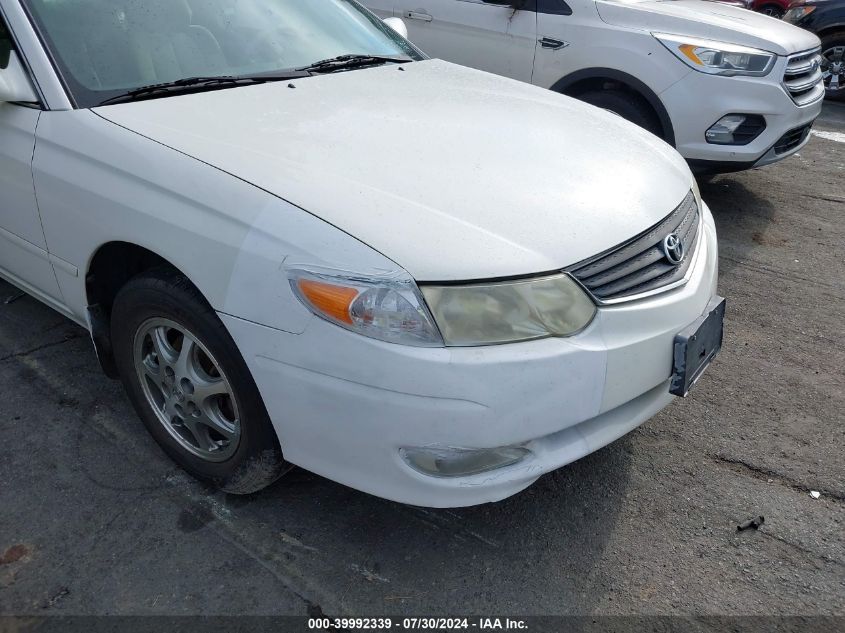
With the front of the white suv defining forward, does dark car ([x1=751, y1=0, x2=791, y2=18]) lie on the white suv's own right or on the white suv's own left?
on the white suv's own left

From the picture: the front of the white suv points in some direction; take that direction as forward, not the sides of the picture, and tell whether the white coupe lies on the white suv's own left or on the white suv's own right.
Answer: on the white suv's own right

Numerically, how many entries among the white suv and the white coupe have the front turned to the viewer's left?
0

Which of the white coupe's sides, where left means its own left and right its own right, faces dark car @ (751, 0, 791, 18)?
left

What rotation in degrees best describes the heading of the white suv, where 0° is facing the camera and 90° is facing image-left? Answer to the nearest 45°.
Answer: approximately 315°

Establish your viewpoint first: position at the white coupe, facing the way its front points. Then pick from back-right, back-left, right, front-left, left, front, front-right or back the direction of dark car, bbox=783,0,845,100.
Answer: left
